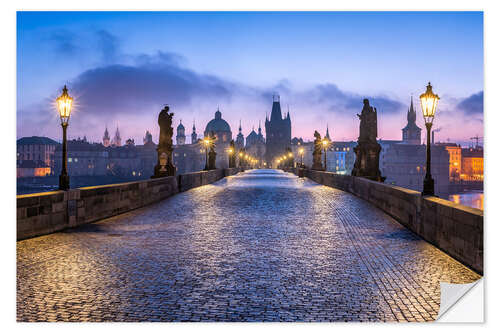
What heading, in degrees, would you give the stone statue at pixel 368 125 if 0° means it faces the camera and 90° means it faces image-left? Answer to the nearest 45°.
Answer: approximately 90°

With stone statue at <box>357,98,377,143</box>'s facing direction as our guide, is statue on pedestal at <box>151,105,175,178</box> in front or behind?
in front
